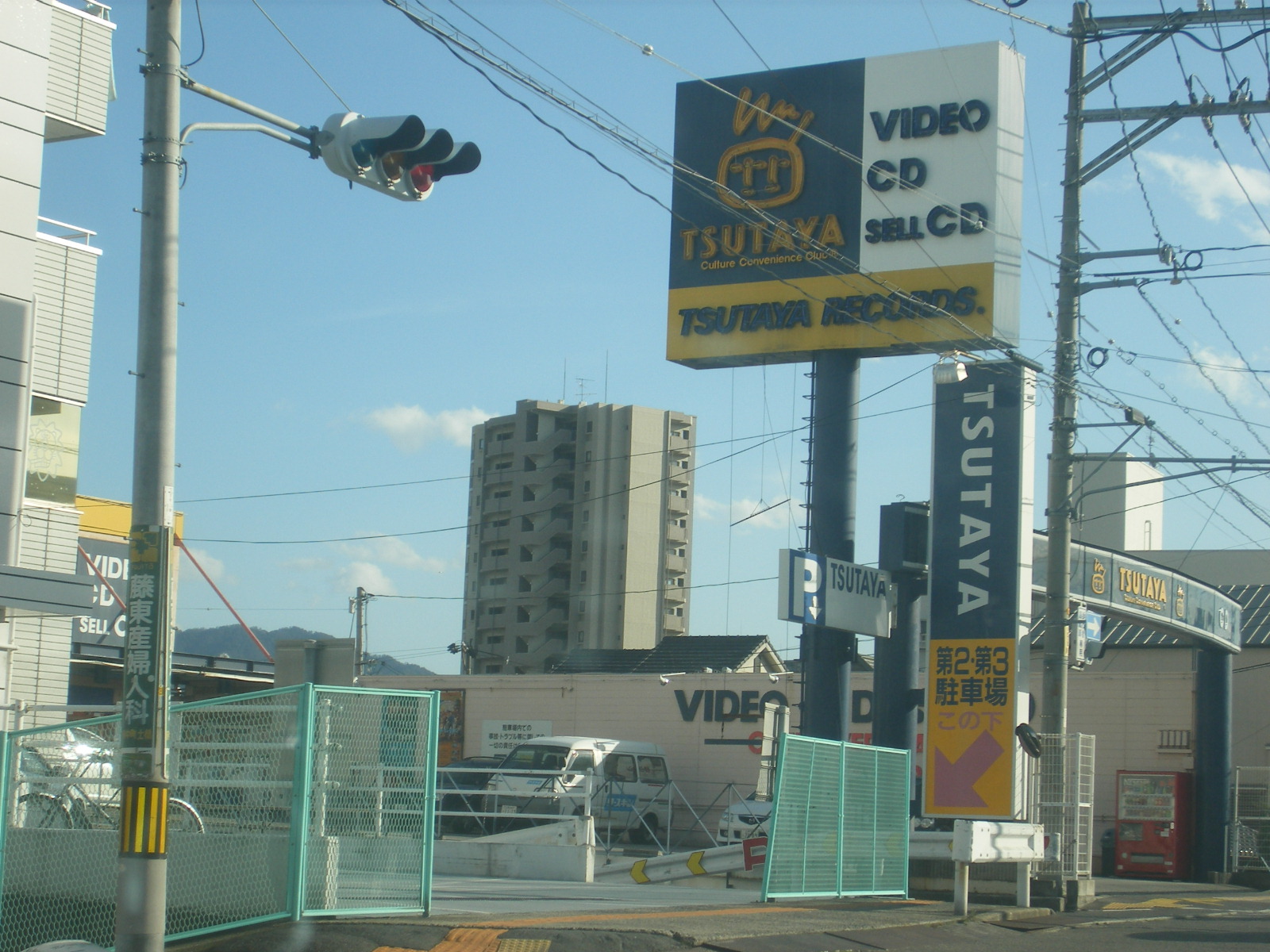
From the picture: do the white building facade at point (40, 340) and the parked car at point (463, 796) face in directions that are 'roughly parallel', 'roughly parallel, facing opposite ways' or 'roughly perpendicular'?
roughly perpendicular

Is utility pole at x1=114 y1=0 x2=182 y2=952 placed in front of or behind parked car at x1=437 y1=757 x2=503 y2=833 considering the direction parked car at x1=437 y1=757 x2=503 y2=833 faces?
in front

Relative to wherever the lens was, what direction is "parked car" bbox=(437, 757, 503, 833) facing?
facing the viewer and to the left of the viewer

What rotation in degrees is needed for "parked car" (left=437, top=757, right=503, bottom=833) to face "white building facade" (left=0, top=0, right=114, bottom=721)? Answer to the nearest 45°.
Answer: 0° — it already faces it

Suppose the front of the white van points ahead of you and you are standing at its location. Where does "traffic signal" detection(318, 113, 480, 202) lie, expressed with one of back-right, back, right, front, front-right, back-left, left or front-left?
front-left

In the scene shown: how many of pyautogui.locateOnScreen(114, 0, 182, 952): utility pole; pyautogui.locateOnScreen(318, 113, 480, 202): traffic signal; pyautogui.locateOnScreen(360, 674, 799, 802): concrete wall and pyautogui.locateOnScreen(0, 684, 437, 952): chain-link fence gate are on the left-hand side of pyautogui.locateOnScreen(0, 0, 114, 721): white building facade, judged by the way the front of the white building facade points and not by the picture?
1

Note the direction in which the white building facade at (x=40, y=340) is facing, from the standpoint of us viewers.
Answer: facing the viewer and to the right of the viewer

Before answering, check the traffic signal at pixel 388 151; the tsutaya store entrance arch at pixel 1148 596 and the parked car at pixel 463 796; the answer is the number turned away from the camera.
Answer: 0

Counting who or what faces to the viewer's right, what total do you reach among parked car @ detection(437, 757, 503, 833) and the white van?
0

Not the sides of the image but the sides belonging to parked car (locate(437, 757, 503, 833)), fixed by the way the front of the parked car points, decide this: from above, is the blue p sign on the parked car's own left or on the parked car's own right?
on the parked car's own left

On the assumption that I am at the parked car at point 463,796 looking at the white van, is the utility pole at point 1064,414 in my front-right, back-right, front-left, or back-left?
front-right
